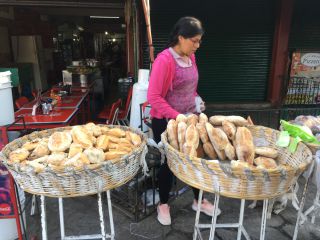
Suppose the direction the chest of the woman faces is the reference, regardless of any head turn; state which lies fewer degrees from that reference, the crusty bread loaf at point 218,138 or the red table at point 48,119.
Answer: the crusty bread loaf

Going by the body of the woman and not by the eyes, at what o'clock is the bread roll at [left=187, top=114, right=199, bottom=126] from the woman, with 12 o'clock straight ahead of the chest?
The bread roll is roughly at 1 o'clock from the woman.

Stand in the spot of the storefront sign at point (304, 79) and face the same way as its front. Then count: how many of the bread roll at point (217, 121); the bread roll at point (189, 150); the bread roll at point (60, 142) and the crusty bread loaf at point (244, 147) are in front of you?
4

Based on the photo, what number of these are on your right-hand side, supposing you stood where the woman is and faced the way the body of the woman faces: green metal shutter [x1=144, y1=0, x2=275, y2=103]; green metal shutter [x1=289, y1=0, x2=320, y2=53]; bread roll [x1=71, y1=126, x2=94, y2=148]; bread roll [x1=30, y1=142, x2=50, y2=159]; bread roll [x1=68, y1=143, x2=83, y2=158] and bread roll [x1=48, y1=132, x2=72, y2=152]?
4

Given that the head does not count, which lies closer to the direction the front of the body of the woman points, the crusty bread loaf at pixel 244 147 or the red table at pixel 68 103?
the crusty bread loaf

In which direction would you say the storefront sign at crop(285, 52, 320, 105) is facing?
toward the camera

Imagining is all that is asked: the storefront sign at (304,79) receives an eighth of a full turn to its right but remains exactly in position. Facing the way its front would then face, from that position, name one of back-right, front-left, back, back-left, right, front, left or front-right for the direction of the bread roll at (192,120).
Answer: front-left

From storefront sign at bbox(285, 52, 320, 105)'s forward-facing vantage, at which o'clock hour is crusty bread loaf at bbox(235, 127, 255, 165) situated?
The crusty bread loaf is roughly at 12 o'clock from the storefront sign.

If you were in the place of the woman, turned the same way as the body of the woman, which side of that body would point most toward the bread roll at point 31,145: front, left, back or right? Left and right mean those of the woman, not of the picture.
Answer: right

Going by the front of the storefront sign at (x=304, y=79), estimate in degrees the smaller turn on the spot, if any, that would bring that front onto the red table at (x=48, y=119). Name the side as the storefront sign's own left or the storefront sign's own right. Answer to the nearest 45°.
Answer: approximately 45° to the storefront sign's own right

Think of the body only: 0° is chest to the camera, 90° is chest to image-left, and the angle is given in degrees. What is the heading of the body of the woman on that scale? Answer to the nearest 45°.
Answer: approximately 315°

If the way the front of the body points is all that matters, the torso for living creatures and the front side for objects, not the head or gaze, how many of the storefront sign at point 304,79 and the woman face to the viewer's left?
0

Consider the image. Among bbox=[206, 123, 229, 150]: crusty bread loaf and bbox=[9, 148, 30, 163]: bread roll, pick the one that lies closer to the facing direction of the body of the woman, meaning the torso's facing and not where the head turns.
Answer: the crusty bread loaf

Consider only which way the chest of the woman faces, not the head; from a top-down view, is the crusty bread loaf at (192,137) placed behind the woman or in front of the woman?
in front

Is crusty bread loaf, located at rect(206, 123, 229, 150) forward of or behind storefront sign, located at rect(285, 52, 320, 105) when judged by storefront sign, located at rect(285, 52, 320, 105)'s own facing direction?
forward
